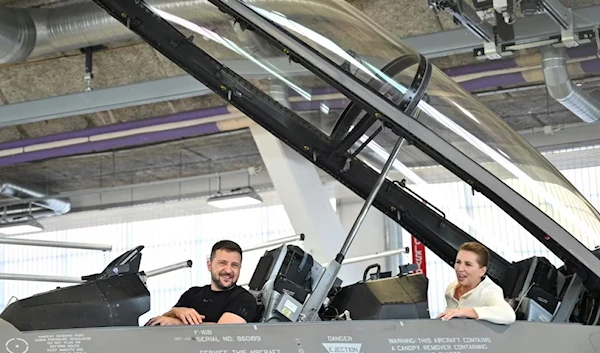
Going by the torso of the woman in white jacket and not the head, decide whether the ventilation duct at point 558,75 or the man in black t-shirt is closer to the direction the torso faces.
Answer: the man in black t-shirt

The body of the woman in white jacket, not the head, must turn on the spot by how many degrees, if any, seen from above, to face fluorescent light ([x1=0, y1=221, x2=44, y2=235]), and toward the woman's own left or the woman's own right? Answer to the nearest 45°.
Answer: approximately 90° to the woman's own right

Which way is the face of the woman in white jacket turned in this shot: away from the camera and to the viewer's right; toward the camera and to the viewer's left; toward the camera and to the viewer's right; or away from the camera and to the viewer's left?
toward the camera and to the viewer's left

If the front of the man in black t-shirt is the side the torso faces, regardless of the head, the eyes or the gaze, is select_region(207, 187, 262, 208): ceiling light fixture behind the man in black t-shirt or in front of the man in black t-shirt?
behind

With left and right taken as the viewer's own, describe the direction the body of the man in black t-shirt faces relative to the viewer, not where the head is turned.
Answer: facing the viewer and to the left of the viewer

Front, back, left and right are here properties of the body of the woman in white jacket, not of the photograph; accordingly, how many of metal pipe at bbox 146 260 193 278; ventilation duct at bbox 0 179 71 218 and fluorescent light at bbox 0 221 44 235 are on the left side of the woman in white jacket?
0

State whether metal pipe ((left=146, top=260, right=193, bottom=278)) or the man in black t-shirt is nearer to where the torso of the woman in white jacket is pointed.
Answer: the man in black t-shirt

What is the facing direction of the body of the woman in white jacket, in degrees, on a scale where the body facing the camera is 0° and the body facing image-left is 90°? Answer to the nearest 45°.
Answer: approximately 45°

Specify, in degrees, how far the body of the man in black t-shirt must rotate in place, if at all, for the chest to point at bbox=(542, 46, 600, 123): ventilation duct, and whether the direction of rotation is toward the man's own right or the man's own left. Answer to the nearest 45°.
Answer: approximately 180°

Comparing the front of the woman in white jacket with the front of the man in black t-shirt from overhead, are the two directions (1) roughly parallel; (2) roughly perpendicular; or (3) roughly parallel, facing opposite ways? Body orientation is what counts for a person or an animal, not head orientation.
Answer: roughly parallel

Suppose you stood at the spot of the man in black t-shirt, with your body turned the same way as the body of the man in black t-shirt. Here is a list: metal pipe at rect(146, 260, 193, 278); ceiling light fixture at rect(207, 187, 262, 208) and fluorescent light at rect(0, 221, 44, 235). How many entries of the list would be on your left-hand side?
0

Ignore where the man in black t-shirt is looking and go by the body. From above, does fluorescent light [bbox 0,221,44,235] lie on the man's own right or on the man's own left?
on the man's own right

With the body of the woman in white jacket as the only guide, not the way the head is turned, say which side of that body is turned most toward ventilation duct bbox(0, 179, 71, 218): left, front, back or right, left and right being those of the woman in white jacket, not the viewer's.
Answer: right

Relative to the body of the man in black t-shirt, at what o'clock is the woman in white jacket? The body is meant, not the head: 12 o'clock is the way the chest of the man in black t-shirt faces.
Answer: The woman in white jacket is roughly at 8 o'clock from the man in black t-shirt.

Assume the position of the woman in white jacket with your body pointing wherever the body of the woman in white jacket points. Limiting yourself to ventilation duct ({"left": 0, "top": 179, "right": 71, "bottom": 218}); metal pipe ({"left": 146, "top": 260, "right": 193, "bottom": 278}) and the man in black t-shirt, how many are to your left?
0

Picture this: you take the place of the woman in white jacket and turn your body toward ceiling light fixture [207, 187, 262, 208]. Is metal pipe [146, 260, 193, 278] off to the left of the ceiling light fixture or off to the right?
left

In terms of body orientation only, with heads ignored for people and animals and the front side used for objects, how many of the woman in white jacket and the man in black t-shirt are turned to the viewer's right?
0
